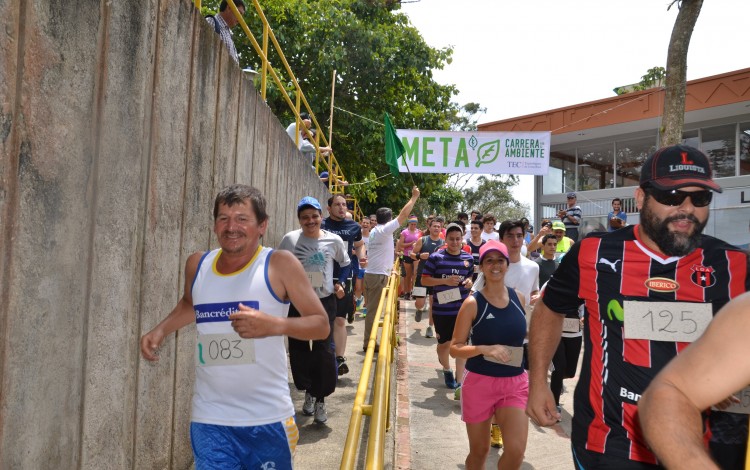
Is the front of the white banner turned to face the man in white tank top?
yes

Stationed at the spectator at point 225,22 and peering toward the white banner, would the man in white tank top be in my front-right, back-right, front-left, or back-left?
back-right

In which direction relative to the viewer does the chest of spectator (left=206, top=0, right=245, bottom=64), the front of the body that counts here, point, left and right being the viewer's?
facing to the right of the viewer

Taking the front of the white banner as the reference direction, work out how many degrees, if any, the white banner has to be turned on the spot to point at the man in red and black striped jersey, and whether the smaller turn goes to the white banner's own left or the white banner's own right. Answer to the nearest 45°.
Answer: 0° — it already faces them

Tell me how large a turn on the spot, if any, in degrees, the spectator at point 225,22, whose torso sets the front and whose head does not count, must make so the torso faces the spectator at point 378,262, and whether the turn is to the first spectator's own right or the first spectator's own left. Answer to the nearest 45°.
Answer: approximately 45° to the first spectator's own left

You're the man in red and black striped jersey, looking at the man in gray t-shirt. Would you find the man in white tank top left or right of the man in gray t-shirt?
left

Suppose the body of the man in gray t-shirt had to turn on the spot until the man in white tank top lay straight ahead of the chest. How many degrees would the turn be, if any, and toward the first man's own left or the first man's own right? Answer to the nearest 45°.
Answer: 0° — they already face them
